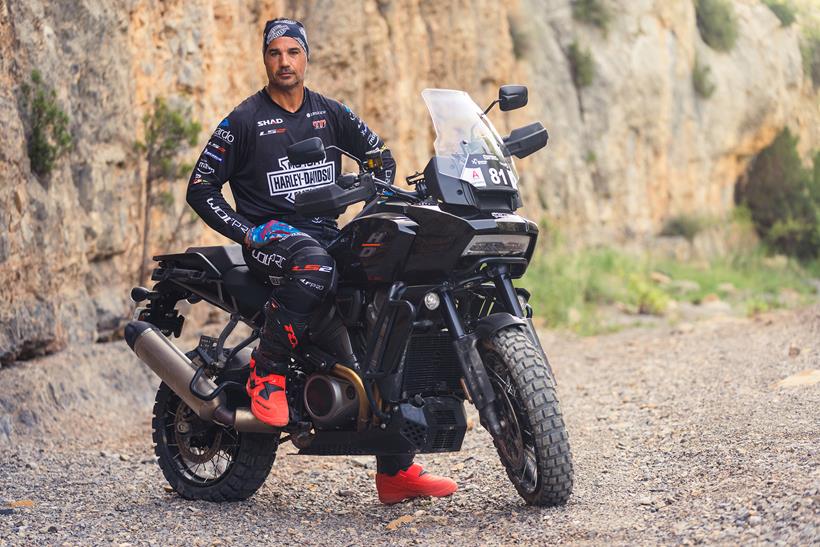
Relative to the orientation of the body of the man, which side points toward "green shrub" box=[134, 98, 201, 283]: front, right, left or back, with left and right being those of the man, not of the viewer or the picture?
back

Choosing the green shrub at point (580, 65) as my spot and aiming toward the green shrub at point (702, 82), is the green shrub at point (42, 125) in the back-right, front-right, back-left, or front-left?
back-right

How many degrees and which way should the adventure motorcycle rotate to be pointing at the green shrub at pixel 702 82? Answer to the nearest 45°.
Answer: approximately 90° to its left

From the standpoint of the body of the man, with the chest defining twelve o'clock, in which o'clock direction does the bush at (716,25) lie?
The bush is roughly at 7 o'clock from the man.

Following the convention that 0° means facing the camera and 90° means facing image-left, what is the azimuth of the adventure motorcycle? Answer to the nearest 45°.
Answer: approximately 315°

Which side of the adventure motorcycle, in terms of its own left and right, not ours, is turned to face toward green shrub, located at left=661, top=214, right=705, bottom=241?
left

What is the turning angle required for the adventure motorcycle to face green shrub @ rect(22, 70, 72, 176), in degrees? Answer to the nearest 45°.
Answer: approximately 180°

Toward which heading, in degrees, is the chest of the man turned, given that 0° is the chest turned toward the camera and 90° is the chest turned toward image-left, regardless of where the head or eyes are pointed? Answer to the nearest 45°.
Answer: approximately 0°

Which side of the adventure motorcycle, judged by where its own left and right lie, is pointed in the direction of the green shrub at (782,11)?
left
